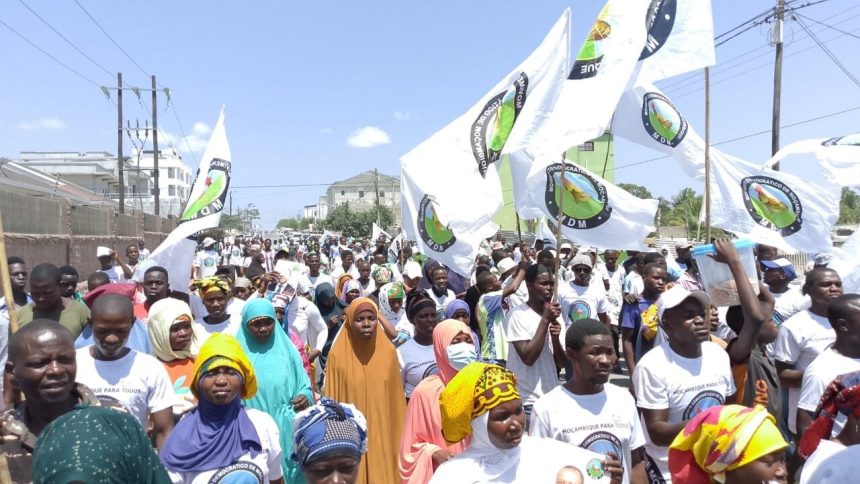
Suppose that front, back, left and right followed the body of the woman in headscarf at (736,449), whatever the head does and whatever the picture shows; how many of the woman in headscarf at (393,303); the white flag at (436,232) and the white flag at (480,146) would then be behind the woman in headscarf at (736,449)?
3

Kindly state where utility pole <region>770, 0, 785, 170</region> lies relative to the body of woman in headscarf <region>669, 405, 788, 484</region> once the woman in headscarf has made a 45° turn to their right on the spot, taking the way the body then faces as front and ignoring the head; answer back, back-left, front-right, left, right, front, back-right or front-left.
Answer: back

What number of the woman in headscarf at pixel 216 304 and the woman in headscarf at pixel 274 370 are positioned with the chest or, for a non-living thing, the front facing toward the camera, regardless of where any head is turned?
2

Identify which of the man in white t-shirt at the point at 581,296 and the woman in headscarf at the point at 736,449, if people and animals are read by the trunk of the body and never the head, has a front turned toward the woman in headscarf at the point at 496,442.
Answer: the man in white t-shirt

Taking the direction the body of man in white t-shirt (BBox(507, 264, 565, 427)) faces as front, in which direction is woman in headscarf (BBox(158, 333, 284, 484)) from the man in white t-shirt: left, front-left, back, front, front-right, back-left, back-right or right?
right

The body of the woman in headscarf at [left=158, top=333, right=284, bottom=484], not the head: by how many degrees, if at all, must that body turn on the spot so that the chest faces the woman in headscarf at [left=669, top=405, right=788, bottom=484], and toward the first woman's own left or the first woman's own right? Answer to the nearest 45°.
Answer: approximately 45° to the first woman's own left

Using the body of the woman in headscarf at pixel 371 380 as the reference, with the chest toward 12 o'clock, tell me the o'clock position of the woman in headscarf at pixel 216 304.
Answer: the woman in headscarf at pixel 216 304 is roughly at 4 o'clock from the woman in headscarf at pixel 371 380.
